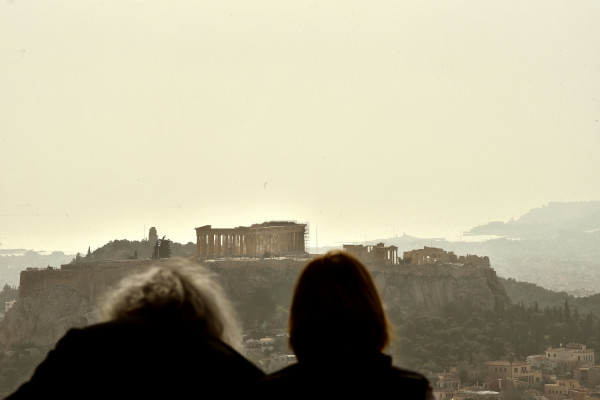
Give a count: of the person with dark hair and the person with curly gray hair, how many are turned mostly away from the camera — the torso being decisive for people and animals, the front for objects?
2

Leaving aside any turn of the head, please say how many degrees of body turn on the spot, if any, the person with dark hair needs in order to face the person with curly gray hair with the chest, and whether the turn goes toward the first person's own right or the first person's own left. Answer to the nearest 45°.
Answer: approximately 90° to the first person's own left

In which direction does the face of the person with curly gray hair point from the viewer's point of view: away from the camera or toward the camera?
away from the camera

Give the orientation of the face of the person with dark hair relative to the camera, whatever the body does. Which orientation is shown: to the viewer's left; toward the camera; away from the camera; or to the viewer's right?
away from the camera

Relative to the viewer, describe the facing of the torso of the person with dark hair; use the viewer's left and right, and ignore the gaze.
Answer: facing away from the viewer

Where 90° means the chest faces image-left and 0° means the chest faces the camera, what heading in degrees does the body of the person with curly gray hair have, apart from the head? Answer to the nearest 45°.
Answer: approximately 180°

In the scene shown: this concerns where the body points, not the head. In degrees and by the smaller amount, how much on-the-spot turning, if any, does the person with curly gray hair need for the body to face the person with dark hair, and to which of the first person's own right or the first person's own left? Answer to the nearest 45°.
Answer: approximately 90° to the first person's own right
